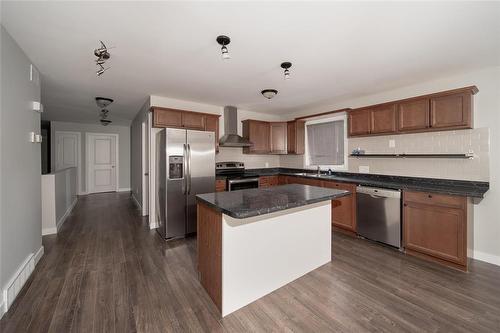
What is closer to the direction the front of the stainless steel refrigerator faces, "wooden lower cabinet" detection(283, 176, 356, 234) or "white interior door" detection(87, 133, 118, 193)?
the wooden lower cabinet

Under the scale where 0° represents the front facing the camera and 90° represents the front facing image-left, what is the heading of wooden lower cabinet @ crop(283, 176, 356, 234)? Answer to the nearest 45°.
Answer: approximately 45°

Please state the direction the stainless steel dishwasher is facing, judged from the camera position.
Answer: facing the viewer and to the left of the viewer

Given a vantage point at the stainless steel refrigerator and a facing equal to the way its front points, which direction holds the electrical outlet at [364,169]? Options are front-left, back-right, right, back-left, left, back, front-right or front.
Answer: front-left

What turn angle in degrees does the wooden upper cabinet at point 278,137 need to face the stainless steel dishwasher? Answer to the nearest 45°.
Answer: approximately 45° to its left

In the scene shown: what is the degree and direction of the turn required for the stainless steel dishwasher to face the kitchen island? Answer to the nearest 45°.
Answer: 0° — it already faces it

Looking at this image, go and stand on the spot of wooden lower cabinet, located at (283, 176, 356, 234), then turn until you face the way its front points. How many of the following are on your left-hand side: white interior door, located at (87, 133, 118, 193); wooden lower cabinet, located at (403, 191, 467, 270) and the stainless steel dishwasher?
2

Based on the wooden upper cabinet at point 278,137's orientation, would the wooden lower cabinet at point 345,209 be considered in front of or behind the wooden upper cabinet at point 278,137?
in front

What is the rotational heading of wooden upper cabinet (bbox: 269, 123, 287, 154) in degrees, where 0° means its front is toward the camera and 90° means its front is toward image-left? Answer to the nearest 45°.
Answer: approximately 0°

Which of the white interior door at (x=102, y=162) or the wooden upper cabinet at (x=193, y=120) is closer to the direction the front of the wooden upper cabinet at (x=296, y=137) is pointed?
the wooden upper cabinet

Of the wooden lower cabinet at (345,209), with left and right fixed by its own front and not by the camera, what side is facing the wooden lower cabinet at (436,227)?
left

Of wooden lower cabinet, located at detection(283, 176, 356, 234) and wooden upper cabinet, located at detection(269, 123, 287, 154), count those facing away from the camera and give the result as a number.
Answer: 0

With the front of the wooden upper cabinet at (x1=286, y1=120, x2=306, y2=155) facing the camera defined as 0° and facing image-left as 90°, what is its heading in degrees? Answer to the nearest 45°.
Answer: approximately 45°

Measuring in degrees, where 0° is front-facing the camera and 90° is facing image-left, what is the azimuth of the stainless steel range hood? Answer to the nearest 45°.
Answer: approximately 315°

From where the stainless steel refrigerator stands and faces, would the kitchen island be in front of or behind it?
in front
